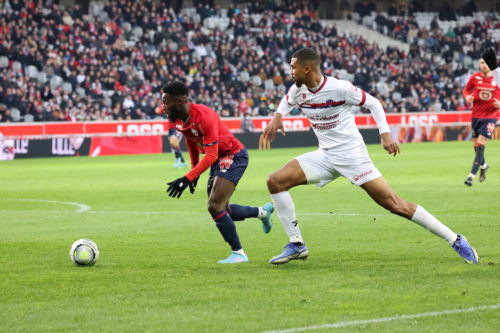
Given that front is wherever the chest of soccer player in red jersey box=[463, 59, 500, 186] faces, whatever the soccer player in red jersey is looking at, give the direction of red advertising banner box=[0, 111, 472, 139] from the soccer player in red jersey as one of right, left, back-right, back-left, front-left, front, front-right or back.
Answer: back-right

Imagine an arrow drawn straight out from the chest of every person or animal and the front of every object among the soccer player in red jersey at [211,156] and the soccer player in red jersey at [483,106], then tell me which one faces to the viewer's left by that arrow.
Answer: the soccer player in red jersey at [211,156]

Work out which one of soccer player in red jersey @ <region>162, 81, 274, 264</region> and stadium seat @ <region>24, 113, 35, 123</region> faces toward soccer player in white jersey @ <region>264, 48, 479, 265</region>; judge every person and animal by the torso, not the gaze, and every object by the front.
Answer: the stadium seat

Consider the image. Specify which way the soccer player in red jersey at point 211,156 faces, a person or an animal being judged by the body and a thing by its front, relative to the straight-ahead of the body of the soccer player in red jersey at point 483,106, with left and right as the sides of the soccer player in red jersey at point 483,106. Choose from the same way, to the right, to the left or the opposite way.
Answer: to the right

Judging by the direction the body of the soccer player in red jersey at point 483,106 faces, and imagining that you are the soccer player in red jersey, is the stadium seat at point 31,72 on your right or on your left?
on your right

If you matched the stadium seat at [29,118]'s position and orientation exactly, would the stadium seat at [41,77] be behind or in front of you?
behind

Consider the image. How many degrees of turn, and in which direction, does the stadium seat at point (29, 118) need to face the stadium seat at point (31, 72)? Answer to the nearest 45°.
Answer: approximately 180°

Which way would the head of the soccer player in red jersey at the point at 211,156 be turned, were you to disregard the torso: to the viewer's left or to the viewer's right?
to the viewer's left

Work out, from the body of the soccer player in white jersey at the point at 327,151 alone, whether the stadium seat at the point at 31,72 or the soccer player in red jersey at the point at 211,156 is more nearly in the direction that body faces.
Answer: the soccer player in red jersey

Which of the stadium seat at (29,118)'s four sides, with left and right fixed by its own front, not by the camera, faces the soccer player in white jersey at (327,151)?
front

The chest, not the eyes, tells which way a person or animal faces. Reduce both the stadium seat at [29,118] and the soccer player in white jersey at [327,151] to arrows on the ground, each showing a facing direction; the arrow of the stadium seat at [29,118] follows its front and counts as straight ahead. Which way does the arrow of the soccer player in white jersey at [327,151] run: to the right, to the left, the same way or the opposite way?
to the right
